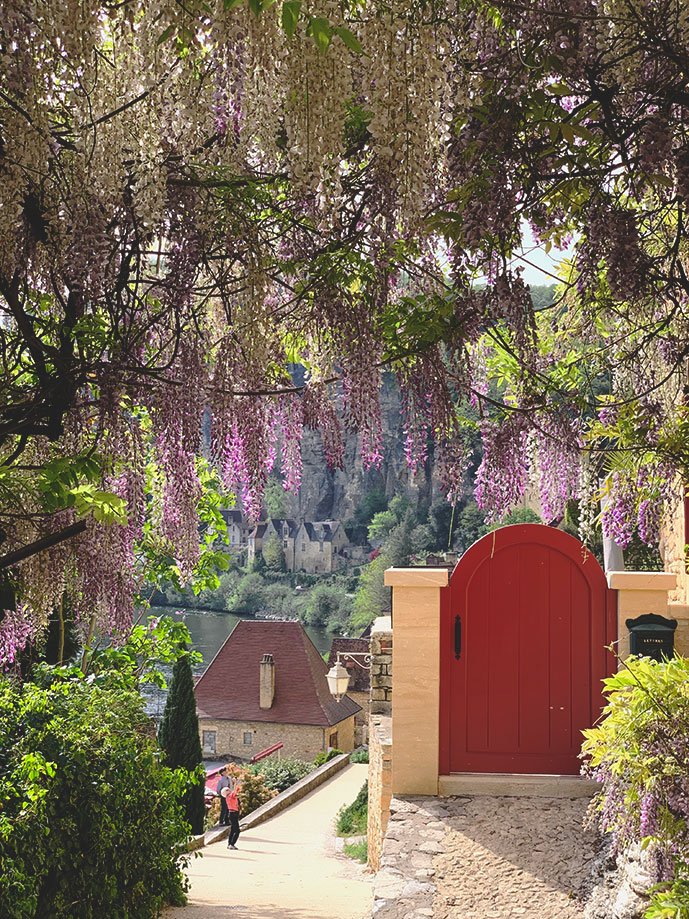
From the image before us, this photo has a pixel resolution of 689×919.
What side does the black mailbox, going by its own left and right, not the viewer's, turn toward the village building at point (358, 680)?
back

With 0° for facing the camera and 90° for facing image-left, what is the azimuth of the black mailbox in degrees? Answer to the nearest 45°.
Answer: approximately 0°

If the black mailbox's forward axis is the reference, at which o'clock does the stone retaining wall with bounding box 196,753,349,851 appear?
The stone retaining wall is roughly at 5 o'clock from the black mailbox.

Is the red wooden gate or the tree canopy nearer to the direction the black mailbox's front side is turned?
the tree canopy

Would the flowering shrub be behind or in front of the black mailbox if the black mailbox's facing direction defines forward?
in front

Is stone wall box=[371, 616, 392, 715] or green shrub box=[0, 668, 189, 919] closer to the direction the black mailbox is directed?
the green shrub

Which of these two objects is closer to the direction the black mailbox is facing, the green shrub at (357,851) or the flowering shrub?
the flowering shrub

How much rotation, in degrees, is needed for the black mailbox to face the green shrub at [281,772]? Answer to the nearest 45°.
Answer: approximately 135° to its right

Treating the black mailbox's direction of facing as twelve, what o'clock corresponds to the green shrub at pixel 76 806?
The green shrub is roughly at 2 o'clock from the black mailbox.

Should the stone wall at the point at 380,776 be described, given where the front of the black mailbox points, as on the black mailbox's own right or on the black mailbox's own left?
on the black mailbox's own right

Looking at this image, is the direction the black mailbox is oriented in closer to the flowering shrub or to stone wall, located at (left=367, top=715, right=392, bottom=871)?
the flowering shrub

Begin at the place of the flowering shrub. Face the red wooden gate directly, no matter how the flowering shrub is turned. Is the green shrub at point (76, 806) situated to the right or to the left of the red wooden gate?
left
